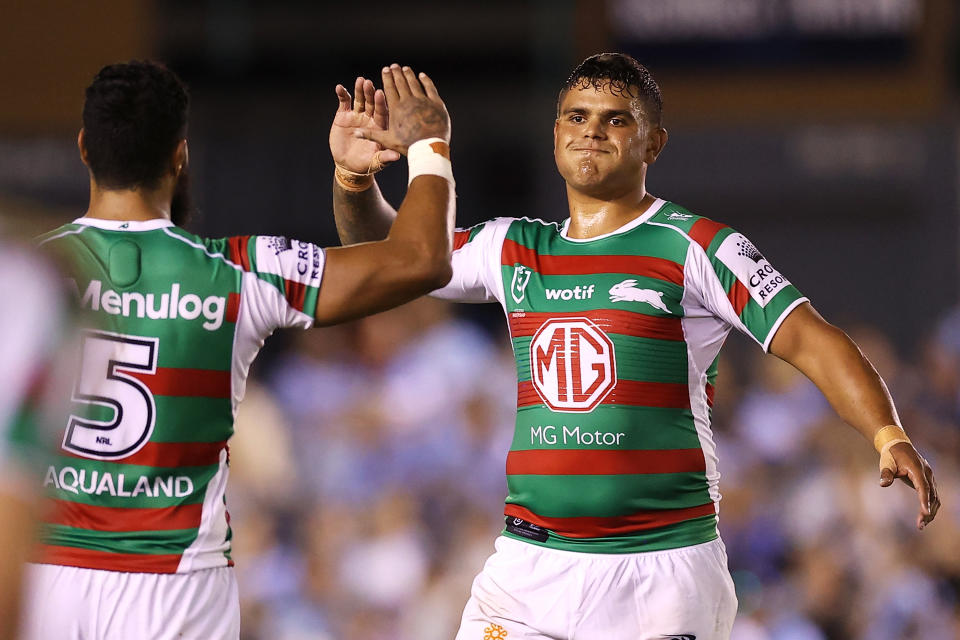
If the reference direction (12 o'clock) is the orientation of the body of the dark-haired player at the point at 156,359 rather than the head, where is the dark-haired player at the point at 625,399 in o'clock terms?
the dark-haired player at the point at 625,399 is roughly at 1 o'clock from the dark-haired player at the point at 156,359.

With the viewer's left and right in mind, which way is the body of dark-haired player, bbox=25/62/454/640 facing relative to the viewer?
facing away from the viewer and to the right of the viewer

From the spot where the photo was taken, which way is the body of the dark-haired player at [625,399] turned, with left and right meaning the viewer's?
facing the viewer and to the left of the viewer

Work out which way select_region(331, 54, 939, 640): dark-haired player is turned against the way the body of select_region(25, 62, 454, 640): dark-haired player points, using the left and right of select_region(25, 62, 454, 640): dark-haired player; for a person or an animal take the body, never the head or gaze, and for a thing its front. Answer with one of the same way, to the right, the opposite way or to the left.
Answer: the opposite way

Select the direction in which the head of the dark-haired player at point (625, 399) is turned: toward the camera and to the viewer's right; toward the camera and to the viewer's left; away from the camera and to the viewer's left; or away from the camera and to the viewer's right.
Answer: toward the camera and to the viewer's left

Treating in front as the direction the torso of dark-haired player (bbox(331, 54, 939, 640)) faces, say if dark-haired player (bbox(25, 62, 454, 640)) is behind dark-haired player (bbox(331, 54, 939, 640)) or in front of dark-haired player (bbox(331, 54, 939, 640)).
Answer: in front

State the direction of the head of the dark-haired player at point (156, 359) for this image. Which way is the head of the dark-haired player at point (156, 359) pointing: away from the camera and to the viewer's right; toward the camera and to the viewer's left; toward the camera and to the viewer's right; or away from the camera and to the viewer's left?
away from the camera and to the viewer's right
